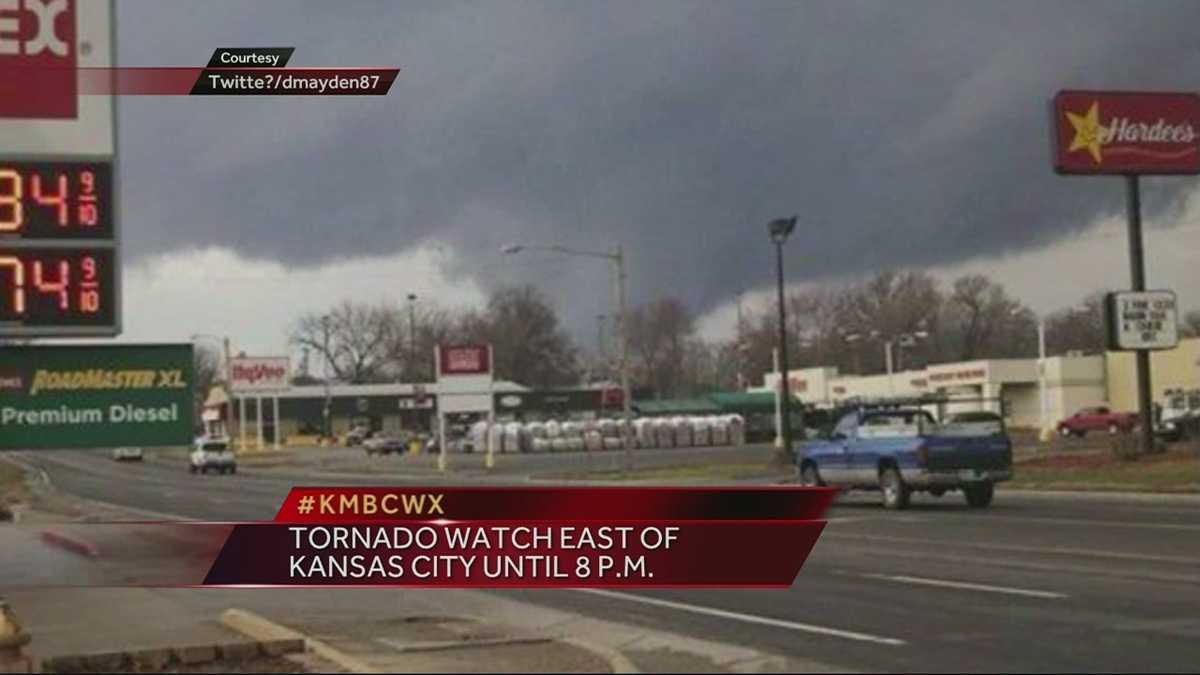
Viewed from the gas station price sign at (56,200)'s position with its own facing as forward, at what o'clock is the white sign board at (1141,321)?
The white sign board is roughly at 8 o'clock from the gas station price sign.

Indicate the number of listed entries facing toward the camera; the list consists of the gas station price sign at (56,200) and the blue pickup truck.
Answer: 1

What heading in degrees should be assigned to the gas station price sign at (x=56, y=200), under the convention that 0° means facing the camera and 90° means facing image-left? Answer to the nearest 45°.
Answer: approximately 0°

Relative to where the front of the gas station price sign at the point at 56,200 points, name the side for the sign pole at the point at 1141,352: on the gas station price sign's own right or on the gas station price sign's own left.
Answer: on the gas station price sign's own left

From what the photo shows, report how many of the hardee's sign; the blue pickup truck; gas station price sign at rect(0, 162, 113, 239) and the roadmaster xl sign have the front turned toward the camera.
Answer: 3

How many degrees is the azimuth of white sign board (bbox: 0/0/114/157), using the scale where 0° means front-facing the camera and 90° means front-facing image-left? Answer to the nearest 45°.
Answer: approximately 0°
